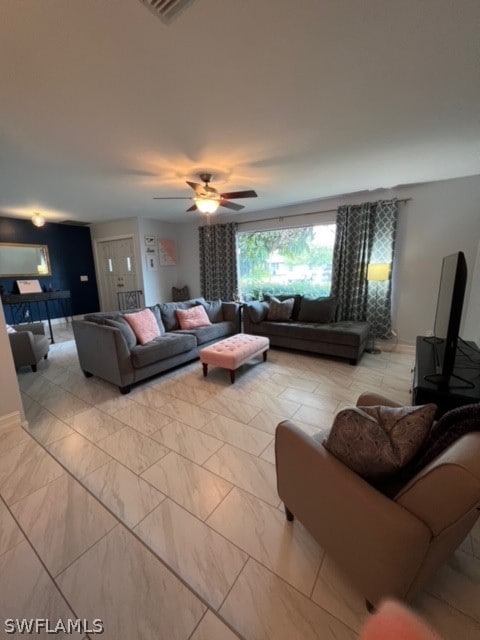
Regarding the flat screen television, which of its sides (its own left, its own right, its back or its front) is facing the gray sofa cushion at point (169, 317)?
front

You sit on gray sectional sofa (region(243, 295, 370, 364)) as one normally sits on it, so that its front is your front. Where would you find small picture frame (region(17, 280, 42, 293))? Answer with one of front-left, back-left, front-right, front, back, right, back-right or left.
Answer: front-right

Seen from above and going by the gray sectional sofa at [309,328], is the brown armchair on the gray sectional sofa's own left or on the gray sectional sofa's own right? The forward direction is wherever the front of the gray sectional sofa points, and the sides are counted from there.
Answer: on the gray sectional sofa's own left

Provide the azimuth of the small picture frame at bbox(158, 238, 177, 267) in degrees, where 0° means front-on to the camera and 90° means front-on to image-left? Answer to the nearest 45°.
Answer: approximately 0°

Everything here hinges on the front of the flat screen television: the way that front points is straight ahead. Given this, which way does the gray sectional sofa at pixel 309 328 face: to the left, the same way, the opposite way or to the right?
to the left

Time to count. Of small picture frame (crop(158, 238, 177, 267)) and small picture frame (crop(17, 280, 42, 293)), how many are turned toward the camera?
2

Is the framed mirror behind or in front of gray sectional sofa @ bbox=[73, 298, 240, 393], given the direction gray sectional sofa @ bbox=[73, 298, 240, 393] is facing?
behind

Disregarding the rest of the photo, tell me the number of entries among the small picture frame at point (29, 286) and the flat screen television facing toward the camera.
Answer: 1

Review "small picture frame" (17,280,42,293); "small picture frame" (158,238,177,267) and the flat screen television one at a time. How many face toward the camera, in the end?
2

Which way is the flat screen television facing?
to the viewer's left

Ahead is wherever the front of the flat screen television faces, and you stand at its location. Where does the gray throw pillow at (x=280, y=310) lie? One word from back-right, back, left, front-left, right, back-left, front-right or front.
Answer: front-right

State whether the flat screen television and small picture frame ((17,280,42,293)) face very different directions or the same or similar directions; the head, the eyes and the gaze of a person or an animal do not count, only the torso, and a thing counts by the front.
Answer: very different directions

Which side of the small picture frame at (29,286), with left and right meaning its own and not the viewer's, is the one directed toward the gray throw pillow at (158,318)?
front

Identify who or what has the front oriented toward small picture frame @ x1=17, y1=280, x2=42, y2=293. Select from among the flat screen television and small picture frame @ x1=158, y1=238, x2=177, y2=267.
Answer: the flat screen television
